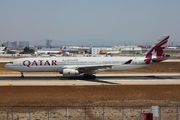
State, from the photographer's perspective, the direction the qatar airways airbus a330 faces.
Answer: facing to the left of the viewer

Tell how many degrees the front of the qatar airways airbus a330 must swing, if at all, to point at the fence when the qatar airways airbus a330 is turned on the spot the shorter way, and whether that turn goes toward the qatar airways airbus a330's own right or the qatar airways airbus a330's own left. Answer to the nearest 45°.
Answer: approximately 90° to the qatar airways airbus a330's own left
